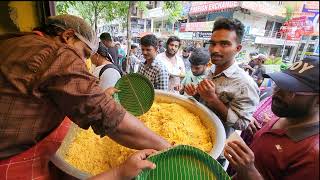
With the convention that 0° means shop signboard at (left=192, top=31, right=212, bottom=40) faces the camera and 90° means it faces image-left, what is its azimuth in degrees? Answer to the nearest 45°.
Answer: approximately 0°

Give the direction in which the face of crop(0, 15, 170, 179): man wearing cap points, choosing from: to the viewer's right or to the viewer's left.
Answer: to the viewer's right
